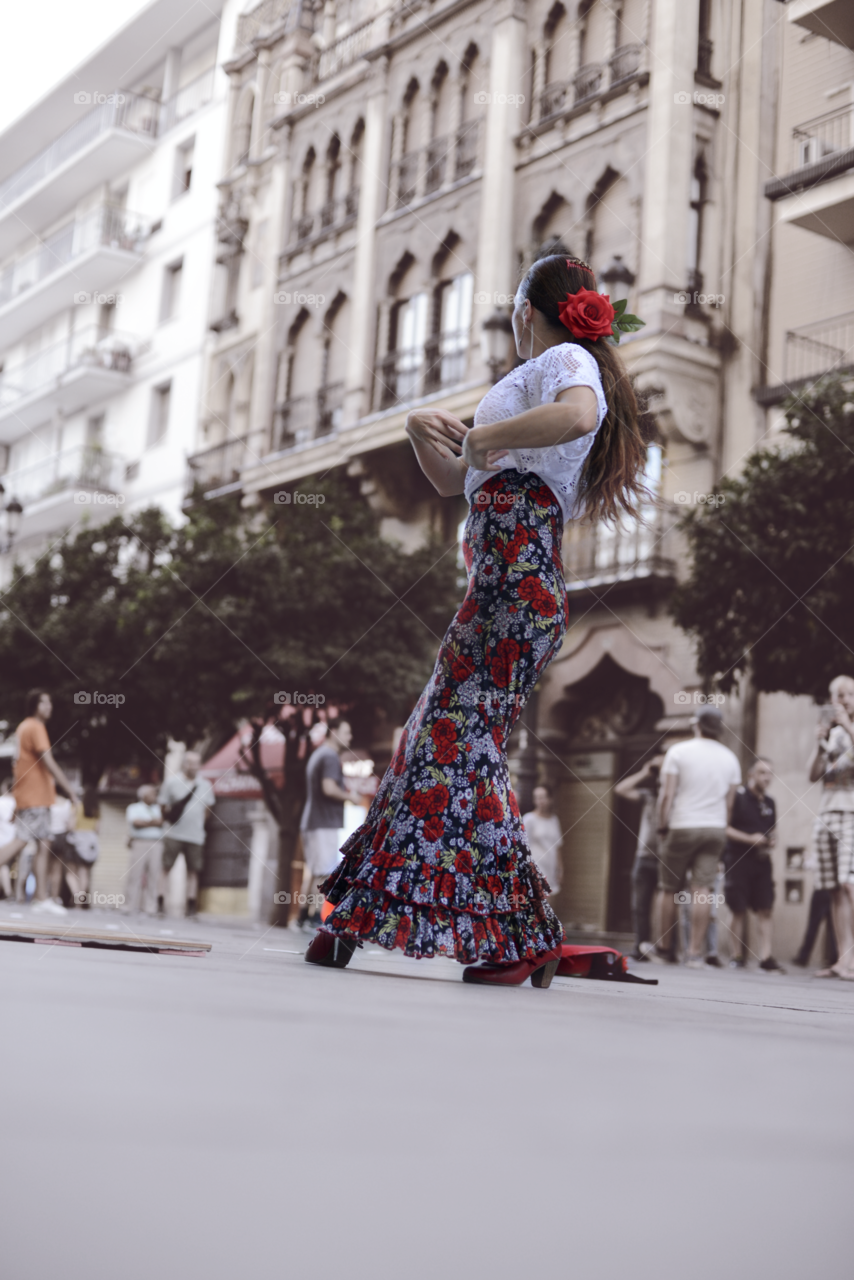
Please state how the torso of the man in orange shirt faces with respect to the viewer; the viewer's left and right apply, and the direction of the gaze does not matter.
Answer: facing to the right of the viewer

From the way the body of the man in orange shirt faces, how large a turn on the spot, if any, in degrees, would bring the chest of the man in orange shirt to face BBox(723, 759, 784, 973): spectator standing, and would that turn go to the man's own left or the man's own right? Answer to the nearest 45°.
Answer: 0° — they already face them

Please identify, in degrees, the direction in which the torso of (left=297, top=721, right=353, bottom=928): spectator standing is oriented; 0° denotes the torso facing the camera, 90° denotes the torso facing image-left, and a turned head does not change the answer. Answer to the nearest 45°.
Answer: approximately 270°

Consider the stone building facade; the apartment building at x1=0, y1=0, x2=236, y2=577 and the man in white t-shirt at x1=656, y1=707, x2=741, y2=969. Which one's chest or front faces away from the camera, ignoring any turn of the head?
the man in white t-shirt

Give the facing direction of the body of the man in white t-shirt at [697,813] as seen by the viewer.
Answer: away from the camera

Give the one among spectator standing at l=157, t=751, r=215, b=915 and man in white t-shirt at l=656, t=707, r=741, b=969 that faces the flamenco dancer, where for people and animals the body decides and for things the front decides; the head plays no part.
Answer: the spectator standing

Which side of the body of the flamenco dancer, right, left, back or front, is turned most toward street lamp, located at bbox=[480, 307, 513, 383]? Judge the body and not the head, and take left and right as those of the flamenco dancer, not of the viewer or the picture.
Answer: right

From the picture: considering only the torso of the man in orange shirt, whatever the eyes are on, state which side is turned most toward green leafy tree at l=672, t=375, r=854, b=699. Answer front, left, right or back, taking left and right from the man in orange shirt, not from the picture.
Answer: front

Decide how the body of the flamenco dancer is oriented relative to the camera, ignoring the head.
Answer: to the viewer's left

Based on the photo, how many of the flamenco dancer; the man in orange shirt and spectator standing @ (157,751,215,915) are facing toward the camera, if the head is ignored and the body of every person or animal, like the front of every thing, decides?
1

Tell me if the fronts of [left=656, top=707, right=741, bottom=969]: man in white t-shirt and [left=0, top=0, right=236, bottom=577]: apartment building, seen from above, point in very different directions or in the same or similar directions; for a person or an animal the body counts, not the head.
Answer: very different directions

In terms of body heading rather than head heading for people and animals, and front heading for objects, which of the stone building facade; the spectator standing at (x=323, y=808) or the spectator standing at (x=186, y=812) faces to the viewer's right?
the spectator standing at (x=323, y=808)

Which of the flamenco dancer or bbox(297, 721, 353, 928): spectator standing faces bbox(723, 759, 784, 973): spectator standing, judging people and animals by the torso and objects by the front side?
bbox(297, 721, 353, 928): spectator standing
